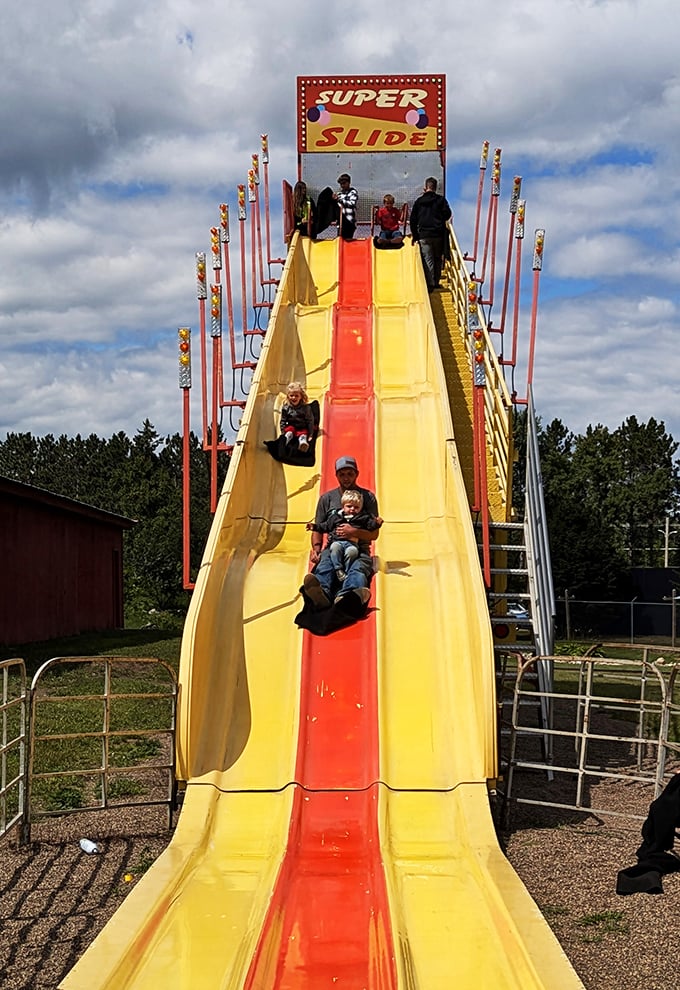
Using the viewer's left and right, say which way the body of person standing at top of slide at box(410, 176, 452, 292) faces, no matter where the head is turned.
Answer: facing away from the viewer

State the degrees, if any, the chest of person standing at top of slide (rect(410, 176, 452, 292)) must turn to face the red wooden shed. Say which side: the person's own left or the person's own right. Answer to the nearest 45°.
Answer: approximately 90° to the person's own left
